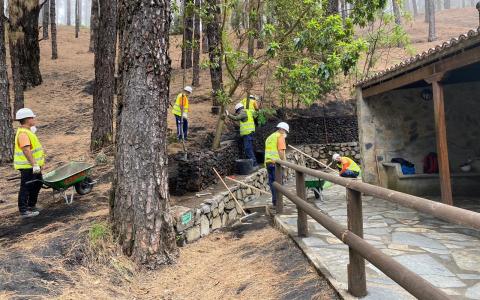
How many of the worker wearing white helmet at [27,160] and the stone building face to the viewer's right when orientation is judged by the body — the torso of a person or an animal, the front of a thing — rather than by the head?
1

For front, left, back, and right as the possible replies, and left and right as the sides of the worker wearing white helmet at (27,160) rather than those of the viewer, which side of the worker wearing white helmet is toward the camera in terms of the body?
right

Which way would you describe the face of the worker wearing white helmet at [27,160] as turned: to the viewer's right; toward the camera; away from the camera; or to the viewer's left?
to the viewer's right

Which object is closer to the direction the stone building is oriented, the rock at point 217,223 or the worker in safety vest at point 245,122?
the rock
